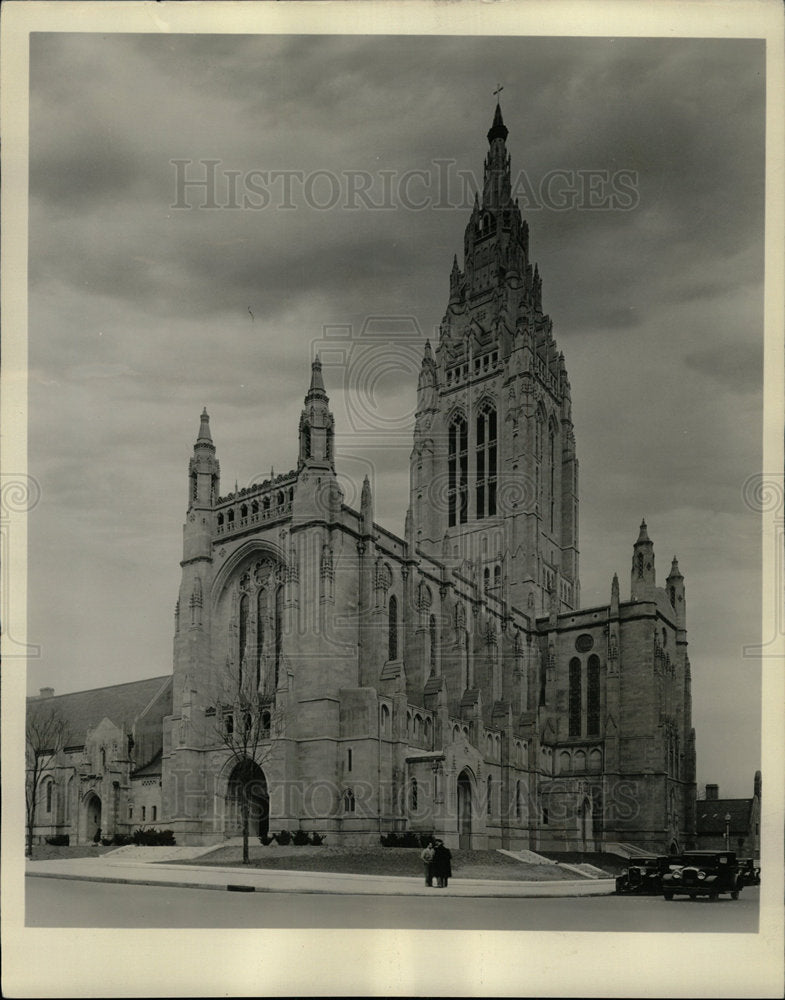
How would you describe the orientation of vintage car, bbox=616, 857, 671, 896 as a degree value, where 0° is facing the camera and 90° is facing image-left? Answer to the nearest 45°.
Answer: approximately 45°

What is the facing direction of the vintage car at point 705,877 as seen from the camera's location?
facing the viewer and to the left of the viewer

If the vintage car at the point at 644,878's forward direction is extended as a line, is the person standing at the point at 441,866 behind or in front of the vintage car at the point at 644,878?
in front

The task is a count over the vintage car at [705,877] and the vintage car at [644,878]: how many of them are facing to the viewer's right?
0
